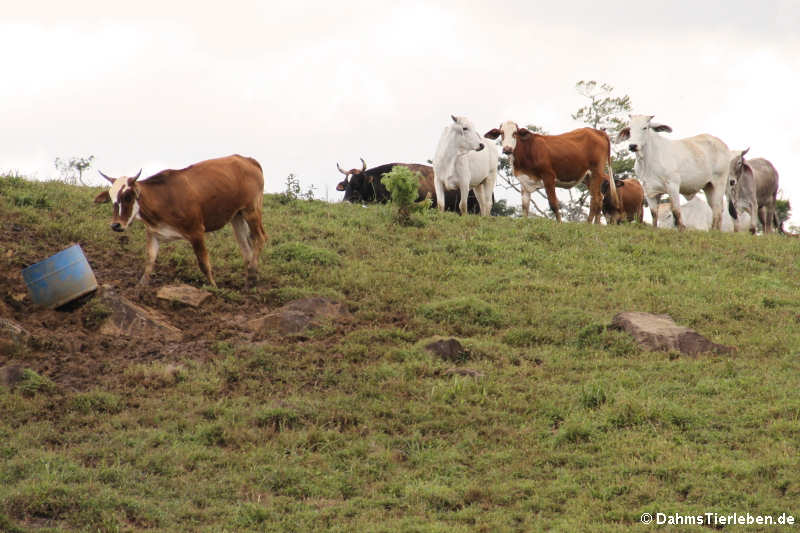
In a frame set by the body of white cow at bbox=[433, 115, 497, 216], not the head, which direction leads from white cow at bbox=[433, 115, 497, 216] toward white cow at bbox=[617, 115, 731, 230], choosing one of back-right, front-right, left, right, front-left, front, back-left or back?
back-left

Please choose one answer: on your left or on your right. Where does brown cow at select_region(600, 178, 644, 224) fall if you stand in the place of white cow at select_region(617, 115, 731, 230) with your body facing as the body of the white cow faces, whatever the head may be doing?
on your right

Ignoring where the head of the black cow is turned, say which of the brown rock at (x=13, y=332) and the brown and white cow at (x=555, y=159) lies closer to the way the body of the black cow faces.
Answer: the brown rock

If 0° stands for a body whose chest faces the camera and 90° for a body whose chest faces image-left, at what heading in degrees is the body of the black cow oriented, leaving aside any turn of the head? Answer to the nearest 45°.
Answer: approximately 45°

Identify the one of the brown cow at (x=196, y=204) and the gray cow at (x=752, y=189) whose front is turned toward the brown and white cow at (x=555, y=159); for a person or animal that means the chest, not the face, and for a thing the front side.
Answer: the gray cow

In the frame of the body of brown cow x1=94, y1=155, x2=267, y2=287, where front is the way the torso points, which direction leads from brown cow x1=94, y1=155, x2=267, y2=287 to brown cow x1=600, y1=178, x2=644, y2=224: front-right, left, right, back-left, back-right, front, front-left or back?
back

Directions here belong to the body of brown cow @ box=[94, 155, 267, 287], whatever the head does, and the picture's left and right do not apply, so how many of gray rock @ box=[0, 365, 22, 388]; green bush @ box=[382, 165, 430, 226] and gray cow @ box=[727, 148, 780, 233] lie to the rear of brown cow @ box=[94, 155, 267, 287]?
2

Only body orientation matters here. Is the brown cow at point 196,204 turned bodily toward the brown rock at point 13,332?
yes
